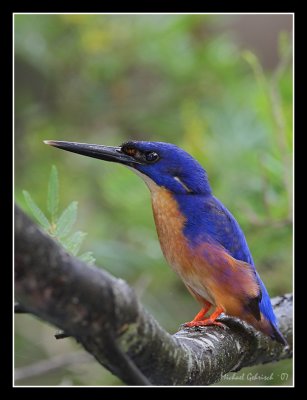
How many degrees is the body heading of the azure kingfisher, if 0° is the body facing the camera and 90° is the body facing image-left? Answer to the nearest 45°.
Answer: approximately 90°

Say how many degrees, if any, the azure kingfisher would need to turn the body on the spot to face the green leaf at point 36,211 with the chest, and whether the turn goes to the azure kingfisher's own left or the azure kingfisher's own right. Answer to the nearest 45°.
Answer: approximately 45° to the azure kingfisher's own left

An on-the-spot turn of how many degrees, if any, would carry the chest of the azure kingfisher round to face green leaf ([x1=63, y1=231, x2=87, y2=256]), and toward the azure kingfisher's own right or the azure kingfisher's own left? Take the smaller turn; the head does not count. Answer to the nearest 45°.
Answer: approximately 45° to the azure kingfisher's own left
